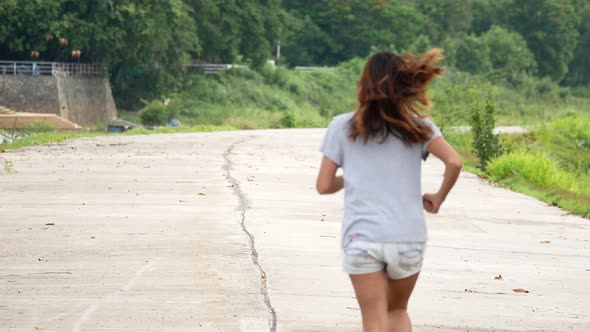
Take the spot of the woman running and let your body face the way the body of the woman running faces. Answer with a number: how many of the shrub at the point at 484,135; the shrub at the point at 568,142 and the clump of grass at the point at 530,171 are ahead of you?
3

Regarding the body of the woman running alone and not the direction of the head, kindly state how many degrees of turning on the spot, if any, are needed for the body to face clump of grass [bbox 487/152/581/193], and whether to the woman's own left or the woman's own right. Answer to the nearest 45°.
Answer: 0° — they already face it

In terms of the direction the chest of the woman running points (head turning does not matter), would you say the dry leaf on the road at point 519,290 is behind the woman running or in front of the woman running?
in front

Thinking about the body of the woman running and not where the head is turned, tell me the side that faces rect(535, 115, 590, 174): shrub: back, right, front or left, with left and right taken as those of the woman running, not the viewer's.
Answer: front

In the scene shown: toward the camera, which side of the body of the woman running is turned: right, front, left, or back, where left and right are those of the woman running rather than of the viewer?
back

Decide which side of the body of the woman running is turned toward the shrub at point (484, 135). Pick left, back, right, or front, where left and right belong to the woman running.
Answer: front

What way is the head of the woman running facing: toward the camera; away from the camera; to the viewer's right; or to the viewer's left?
away from the camera
